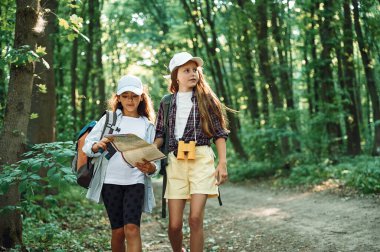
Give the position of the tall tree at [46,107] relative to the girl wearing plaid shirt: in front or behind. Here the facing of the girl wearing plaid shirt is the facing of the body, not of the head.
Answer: behind

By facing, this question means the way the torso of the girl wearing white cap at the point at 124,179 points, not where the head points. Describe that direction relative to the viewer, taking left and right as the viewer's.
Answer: facing the viewer

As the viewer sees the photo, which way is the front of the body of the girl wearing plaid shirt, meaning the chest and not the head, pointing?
toward the camera

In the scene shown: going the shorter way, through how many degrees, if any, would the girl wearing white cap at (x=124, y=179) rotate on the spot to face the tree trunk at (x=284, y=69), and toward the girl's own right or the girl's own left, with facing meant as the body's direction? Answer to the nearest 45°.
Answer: approximately 135° to the girl's own left

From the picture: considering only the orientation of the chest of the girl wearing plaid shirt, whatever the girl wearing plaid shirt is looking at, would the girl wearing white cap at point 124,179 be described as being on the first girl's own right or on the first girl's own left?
on the first girl's own right

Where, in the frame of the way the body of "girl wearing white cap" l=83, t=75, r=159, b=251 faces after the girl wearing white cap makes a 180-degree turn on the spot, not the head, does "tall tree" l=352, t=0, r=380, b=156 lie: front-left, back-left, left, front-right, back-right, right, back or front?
front-right

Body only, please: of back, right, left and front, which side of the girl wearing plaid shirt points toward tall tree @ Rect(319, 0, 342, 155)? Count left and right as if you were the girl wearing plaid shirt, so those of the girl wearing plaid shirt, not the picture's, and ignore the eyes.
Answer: back

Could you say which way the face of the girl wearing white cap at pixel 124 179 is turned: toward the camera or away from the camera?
toward the camera

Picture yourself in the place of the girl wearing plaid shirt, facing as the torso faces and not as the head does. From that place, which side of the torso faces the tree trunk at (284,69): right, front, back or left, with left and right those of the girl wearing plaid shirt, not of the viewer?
back

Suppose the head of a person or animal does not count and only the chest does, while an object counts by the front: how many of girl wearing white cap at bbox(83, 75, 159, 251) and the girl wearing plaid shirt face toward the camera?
2

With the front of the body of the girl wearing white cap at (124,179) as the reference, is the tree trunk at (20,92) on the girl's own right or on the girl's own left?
on the girl's own right

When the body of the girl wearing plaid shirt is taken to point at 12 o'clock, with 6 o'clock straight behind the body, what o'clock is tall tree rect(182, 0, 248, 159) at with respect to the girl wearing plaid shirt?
The tall tree is roughly at 6 o'clock from the girl wearing plaid shirt.

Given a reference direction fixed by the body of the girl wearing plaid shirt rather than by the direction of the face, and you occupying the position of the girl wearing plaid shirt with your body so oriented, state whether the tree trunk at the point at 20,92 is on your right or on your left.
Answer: on your right

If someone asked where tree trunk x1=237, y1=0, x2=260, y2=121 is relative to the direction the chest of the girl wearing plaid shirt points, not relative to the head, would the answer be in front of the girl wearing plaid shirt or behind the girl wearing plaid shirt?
behind

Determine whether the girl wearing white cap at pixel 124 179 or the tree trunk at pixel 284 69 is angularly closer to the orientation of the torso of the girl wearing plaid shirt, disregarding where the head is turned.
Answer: the girl wearing white cap

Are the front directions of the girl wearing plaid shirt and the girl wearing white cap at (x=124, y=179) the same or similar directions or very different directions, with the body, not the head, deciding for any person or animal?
same or similar directions
